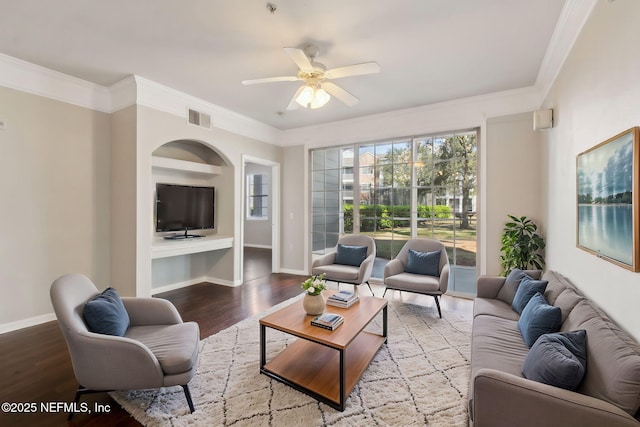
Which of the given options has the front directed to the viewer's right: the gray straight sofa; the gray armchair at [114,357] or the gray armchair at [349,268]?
the gray armchair at [114,357]

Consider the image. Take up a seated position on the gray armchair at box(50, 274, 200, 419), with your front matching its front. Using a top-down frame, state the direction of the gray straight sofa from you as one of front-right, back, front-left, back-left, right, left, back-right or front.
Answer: front-right

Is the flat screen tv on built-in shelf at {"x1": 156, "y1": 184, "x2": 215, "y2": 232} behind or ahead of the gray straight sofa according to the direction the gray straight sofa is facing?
ahead

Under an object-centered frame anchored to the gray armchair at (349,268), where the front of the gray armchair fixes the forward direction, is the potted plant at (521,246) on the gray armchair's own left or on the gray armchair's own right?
on the gray armchair's own left

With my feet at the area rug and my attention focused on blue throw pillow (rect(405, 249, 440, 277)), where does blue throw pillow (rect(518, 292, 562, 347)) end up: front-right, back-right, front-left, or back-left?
front-right

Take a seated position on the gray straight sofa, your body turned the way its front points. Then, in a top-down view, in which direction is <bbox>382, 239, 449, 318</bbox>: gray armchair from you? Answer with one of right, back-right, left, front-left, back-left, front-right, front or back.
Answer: front-right

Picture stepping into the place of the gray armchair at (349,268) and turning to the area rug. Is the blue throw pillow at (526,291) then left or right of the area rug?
left

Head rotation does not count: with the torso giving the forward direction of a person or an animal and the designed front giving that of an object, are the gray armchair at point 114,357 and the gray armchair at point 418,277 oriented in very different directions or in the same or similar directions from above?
very different directions

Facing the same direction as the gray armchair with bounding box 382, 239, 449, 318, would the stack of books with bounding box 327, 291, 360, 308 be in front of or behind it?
in front

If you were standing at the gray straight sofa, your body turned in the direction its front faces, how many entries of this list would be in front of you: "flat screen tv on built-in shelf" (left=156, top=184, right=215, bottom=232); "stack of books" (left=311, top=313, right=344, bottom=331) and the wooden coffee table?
3

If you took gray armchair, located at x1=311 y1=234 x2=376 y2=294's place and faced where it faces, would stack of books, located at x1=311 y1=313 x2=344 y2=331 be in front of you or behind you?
in front

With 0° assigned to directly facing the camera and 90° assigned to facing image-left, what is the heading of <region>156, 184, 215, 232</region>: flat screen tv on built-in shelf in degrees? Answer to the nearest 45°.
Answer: approximately 315°

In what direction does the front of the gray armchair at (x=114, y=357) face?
to the viewer's right

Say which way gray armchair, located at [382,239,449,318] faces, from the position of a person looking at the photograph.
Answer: facing the viewer and to the left of the viewer

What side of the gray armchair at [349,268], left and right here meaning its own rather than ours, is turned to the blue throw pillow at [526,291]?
left

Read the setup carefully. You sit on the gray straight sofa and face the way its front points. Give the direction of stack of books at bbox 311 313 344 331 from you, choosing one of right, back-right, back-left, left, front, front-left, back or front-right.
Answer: front

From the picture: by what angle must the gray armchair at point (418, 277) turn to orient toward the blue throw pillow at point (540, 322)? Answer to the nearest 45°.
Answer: approximately 90° to its left

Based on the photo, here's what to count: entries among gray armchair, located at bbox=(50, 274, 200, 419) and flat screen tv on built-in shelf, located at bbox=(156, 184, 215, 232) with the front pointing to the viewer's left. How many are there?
0

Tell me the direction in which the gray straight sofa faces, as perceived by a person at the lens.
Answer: facing to the left of the viewer

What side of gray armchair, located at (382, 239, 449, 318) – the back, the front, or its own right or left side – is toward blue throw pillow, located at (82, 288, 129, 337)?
front

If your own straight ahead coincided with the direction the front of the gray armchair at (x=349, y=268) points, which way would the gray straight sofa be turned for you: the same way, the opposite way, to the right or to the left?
to the right

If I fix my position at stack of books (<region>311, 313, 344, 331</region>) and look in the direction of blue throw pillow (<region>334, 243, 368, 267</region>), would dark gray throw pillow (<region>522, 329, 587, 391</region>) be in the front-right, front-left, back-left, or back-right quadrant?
back-right
